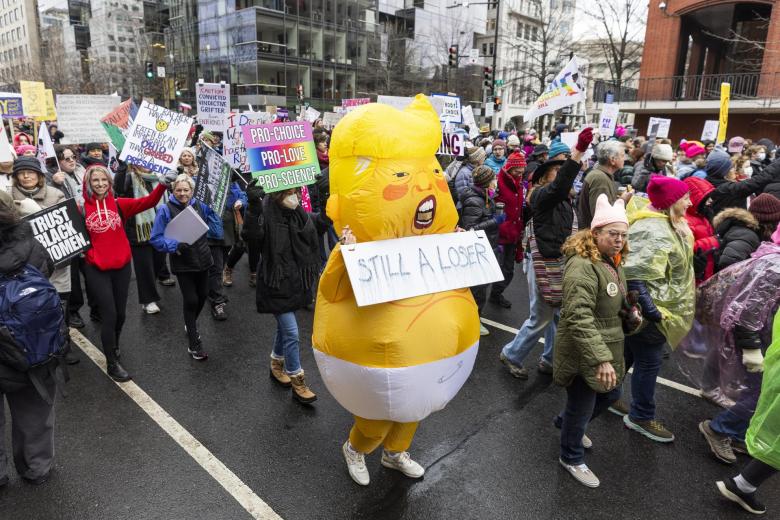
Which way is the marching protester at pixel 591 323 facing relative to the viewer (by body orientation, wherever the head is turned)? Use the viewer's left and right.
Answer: facing the viewer and to the right of the viewer

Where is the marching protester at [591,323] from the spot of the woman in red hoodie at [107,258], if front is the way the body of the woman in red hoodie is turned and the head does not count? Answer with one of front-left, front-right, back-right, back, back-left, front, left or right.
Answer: front-left

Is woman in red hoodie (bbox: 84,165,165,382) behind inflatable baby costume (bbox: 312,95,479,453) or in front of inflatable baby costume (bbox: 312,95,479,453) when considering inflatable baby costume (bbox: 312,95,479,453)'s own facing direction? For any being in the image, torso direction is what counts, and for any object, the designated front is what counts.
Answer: behind

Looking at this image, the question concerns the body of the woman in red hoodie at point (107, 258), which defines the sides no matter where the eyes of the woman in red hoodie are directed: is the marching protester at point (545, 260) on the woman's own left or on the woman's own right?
on the woman's own left

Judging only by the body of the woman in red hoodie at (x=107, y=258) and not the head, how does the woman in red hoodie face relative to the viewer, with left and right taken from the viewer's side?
facing the viewer
